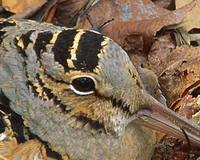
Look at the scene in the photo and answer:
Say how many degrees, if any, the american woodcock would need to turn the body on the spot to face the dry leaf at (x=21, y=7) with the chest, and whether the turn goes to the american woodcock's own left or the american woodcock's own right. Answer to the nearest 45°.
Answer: approximately 90° to the american woodcock's own left

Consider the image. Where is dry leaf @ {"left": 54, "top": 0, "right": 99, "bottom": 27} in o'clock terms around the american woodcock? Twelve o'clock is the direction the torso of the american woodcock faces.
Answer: The dry leaf is roughly at 9 o'clock from the american woodcock.

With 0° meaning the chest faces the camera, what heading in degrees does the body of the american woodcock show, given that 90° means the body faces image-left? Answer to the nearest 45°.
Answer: approximately 270°

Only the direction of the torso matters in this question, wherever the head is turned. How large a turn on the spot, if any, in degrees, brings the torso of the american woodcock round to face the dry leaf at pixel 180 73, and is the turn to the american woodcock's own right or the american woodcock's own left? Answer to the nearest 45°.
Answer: approximately 45° to the american woodcock's own left

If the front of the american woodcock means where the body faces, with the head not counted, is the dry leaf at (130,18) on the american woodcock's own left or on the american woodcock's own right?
on the american woodcock's own left

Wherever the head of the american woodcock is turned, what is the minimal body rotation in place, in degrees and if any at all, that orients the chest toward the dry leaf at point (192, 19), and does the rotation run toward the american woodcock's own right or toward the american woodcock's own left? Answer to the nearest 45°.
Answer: approximately 45° to the american woodcock's own left
